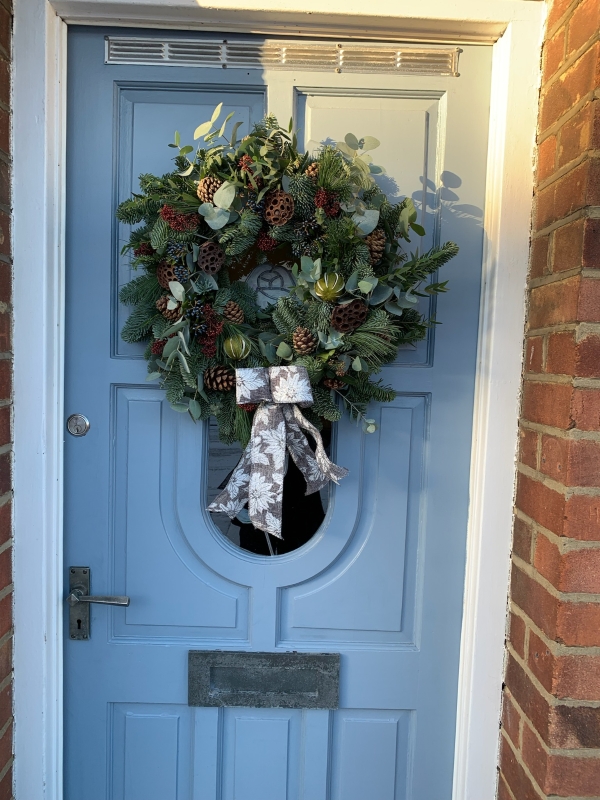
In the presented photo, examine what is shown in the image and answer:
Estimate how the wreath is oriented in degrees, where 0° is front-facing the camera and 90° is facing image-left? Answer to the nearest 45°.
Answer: approximately 0°

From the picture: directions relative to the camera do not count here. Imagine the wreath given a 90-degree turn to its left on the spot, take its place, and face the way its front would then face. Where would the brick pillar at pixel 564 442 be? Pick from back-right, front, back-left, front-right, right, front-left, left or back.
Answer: front

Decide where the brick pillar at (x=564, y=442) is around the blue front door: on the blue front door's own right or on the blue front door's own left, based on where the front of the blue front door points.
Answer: on the blue front door's own left

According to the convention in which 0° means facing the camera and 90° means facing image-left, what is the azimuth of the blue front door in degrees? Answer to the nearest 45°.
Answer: approximately 0°
